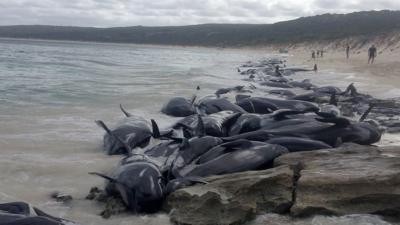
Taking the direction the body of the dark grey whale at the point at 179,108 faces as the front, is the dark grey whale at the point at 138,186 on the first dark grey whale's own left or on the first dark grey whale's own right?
on the first dark grey whale's own left

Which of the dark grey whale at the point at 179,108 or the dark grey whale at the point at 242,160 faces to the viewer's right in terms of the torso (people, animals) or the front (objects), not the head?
the dark grey whale at the point at 242,160

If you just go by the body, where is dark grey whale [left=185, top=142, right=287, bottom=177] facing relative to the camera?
to the viewer's right

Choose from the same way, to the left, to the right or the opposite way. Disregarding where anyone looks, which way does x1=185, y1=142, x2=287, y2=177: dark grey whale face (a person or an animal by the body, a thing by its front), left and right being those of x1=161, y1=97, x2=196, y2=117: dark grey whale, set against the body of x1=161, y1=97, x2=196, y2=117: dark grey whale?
the opposite way

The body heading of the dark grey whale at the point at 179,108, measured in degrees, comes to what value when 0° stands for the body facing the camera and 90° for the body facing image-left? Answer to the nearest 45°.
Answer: approximately 90°

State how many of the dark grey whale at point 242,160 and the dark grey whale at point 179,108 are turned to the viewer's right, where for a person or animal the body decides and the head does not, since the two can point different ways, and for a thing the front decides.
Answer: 1
